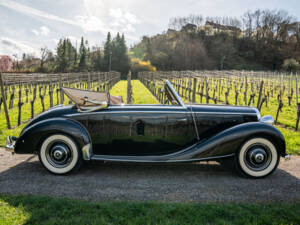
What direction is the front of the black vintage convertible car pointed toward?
to the viewer's right
